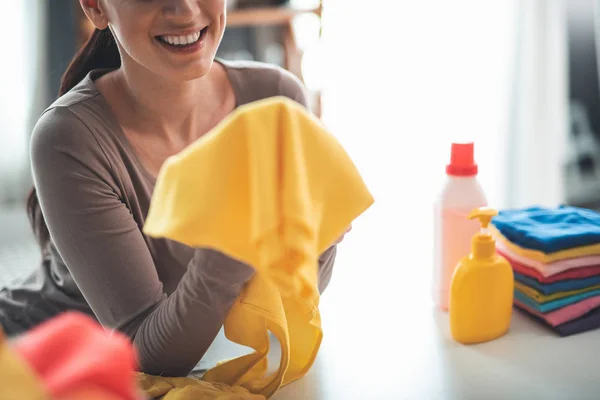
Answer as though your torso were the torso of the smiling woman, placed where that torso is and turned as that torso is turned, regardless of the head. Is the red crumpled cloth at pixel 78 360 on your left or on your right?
on your right

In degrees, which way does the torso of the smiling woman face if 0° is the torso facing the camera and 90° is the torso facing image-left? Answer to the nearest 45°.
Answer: approximately 315°

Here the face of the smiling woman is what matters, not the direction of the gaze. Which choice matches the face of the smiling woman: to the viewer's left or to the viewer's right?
to the viewer's right

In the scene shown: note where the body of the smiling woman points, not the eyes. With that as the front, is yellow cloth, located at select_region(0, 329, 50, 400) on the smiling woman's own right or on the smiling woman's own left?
on the smiling woman's own right

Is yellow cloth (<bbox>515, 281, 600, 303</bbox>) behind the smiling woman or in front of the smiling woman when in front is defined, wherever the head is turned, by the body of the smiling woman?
in front

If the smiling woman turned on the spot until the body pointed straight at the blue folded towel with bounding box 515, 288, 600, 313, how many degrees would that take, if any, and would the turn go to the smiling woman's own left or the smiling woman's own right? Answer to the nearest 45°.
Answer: approximately 45° to the smiling woman's own left

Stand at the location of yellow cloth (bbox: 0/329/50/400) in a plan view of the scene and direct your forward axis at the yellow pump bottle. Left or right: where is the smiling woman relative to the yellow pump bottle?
left

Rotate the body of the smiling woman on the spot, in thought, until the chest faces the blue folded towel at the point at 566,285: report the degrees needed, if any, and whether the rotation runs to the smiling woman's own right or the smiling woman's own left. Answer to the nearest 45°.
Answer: approximately 45° to the smiling woman's own left
